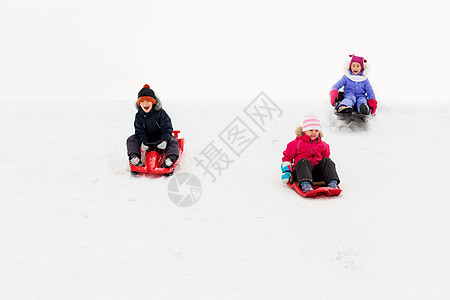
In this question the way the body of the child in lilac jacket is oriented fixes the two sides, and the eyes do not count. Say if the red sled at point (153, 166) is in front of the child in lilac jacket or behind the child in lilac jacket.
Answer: in front

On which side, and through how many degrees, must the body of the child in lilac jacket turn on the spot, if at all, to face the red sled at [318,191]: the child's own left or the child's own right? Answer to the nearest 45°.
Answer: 0° — they already face it

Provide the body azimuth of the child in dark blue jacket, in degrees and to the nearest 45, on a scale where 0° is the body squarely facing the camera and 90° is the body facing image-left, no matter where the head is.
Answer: approximately 0°

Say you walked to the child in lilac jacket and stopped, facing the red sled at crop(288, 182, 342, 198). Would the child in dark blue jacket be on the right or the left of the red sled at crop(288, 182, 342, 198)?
right

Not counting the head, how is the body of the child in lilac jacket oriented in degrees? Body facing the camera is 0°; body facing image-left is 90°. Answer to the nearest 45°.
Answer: approximately 0°

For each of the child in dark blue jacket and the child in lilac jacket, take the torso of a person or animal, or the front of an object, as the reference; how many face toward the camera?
2

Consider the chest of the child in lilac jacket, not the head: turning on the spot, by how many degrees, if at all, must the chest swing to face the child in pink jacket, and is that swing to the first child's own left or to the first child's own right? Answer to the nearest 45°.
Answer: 0° — they already face them

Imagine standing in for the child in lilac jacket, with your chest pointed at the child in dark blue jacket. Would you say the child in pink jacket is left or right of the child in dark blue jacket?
left

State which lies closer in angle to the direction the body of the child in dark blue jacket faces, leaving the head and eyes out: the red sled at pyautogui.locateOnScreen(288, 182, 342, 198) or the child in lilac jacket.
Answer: the red sled
